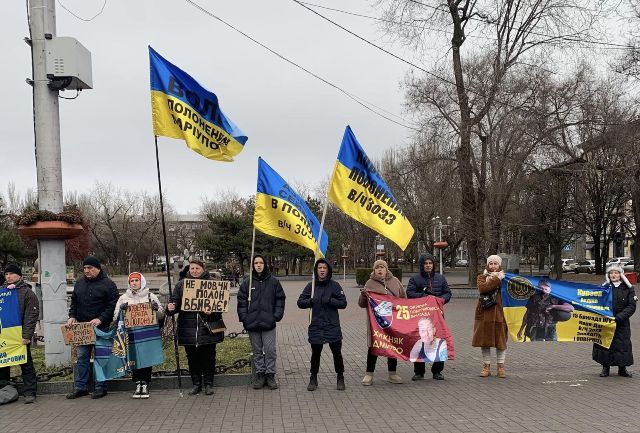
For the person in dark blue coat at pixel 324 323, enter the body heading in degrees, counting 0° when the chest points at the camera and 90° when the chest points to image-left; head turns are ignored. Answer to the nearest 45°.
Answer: approximately 0°

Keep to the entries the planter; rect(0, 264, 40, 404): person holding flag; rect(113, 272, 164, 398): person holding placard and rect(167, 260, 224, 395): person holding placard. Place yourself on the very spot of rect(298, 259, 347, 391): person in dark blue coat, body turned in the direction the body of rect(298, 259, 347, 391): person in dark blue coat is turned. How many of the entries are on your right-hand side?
4

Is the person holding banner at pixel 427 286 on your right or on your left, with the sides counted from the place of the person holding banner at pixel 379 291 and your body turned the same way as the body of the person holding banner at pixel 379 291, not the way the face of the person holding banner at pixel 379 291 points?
on your left

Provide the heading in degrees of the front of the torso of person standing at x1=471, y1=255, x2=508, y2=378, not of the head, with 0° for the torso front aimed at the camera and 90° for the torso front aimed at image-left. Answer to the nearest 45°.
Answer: approximately 0°

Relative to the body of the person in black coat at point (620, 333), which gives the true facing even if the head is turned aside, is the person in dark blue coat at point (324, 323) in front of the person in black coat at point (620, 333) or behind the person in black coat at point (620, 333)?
in front
